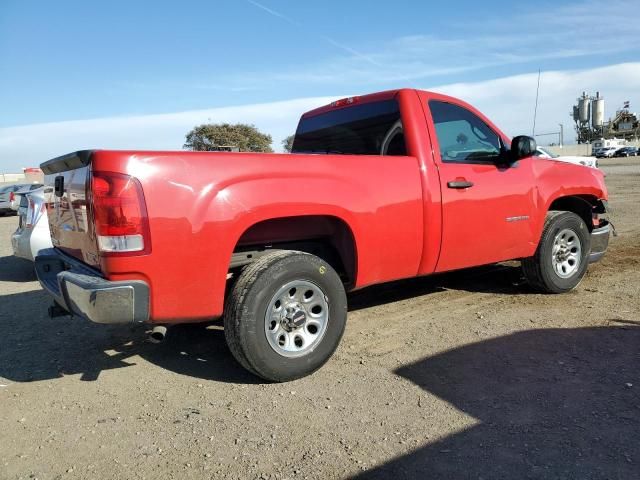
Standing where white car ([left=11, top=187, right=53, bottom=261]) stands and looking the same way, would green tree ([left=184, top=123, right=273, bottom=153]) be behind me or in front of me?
in front

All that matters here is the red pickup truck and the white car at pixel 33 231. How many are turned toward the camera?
0

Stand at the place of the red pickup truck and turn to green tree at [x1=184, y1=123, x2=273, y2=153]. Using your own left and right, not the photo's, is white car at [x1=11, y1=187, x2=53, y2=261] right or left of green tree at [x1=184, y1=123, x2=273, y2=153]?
left

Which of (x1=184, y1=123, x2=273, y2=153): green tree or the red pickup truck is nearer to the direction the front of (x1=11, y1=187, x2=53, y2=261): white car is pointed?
the green tree

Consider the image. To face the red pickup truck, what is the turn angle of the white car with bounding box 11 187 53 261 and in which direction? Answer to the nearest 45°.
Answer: approximately 135° to its right

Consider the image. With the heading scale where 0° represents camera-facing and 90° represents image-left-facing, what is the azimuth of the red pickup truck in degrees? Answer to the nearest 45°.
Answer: approximately 225°

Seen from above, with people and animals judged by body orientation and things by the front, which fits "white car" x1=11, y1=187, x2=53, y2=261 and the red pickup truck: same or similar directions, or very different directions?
same or similar directions

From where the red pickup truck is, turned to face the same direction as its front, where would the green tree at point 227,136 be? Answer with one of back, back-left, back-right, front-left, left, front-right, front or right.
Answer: front-left

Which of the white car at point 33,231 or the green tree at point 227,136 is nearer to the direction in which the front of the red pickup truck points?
the green tree

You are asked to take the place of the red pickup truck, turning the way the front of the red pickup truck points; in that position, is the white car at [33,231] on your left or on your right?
on your left

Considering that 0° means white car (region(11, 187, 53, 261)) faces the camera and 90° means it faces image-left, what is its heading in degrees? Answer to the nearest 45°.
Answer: approximately 225°
